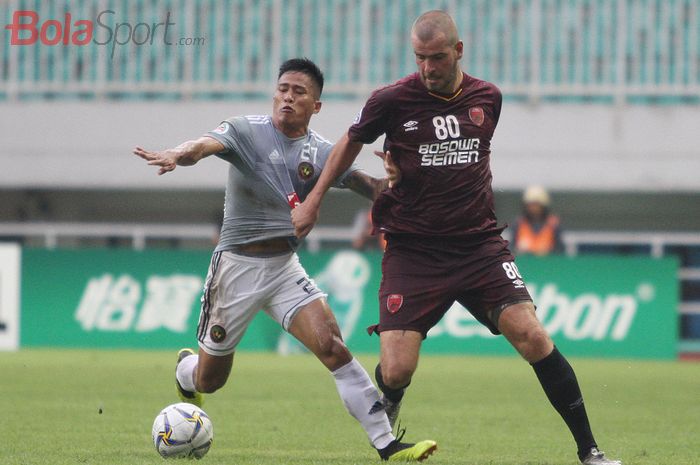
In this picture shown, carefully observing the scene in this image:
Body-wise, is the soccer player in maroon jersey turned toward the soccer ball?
no

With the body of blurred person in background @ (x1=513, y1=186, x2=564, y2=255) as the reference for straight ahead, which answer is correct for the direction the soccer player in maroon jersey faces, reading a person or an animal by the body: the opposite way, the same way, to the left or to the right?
the same way

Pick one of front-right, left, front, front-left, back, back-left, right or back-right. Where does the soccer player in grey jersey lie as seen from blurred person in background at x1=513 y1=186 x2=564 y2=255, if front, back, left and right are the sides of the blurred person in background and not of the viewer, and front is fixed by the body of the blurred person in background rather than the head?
front

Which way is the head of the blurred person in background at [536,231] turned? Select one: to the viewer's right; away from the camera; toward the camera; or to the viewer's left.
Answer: toward the camera

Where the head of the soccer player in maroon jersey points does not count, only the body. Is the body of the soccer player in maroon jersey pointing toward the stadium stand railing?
no

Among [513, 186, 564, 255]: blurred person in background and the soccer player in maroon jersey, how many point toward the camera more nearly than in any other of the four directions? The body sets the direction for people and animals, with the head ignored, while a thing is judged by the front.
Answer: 2

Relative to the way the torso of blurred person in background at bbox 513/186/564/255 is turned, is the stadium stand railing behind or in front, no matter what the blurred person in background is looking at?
behind

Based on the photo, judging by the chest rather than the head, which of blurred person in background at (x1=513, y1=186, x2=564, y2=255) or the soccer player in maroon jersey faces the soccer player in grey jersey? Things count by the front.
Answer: the blurred person in background

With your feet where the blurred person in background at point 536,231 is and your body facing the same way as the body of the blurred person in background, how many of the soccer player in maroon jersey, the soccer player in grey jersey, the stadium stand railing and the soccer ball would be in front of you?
3

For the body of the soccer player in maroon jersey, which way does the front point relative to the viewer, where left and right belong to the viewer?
facing the viewer

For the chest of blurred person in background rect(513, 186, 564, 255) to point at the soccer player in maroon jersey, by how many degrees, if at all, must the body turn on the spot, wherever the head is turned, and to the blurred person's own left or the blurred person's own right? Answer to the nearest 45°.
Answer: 0° — they already face them

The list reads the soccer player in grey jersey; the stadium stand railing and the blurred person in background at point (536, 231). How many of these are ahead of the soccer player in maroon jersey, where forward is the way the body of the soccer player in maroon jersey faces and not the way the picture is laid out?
0

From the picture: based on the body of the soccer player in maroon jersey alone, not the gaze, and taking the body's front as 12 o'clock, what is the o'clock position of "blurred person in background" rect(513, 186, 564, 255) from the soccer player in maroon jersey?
The blurred person in background is roughly at 6 o'clock from the soccer player in maroon jersey.

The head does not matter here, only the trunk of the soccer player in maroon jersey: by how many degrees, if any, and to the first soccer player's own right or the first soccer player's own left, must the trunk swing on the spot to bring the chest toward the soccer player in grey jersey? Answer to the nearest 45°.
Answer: approximately 135° to the first soccer player's own right
